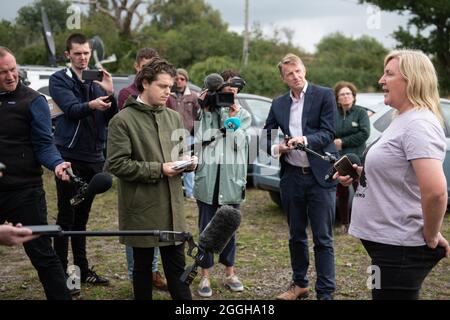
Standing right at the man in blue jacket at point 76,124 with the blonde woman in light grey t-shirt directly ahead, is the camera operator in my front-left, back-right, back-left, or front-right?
front-left

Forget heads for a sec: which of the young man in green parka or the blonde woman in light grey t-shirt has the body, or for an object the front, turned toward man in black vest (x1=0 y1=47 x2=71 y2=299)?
the blonde woman in light grey t-shirt

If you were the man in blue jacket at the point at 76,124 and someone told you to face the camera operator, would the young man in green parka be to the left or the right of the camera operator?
right

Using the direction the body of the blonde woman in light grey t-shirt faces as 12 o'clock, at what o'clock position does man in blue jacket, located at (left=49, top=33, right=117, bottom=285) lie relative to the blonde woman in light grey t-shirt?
The man in blue jacket is roughly at 1 o'clock from the blonde woman in light grey t-shirt.

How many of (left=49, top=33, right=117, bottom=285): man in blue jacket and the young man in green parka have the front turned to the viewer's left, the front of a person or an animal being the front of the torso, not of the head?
0

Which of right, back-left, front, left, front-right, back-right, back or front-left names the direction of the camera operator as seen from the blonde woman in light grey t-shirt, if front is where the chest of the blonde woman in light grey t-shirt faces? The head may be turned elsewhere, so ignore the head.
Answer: front-right

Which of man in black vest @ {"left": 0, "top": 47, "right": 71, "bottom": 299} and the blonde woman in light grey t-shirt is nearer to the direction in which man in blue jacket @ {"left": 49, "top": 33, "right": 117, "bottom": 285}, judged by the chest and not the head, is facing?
the blonde woman in light grey t-shirt

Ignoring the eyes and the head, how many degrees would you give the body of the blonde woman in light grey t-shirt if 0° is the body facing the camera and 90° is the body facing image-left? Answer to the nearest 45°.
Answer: approximately 90°

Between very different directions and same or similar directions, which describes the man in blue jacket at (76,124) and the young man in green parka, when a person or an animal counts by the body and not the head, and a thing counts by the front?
same or similar directions

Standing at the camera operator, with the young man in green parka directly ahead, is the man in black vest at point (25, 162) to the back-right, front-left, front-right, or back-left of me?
front-right

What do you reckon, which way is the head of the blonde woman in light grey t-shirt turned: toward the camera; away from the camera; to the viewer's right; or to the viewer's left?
to the viewer's left

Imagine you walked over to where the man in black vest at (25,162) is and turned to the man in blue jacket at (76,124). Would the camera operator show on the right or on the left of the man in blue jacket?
right

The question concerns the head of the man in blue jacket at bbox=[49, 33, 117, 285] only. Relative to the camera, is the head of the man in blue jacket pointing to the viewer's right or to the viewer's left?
to the viewer's right

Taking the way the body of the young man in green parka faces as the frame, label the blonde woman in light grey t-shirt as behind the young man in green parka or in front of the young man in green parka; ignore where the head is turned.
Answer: in front

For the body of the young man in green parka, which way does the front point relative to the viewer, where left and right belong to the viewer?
facing the viewer and to the right of the viewer

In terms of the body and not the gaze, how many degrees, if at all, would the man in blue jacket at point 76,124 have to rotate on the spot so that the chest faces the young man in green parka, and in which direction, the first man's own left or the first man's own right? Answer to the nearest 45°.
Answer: approximately 45° to the first man's own right
